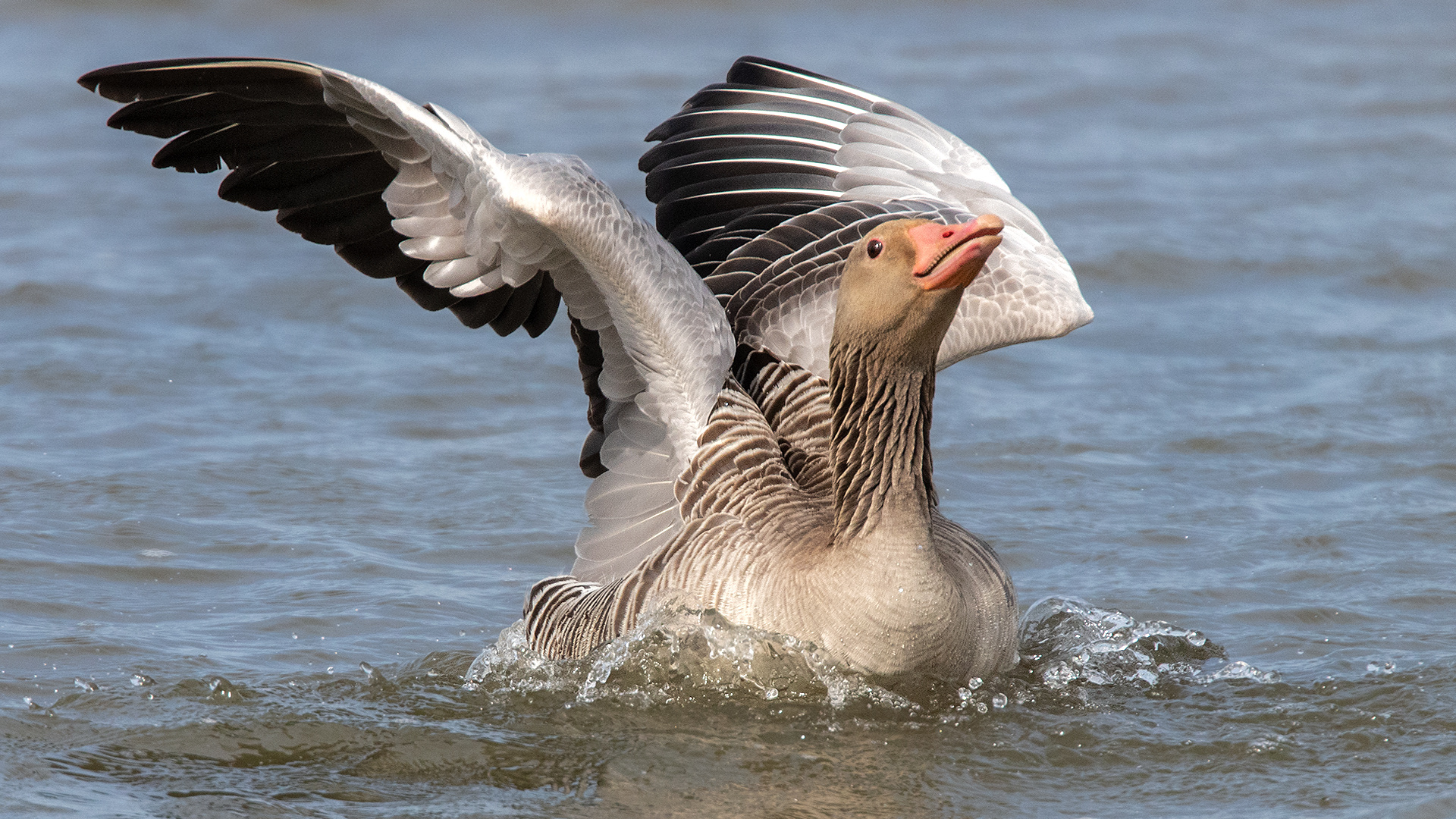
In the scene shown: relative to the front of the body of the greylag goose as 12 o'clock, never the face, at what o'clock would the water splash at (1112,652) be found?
The water splash is roughly at 10 o'clock from the greylag goose.

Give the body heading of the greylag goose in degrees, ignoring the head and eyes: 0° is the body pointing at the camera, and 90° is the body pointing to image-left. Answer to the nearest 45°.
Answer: approximately 315°
